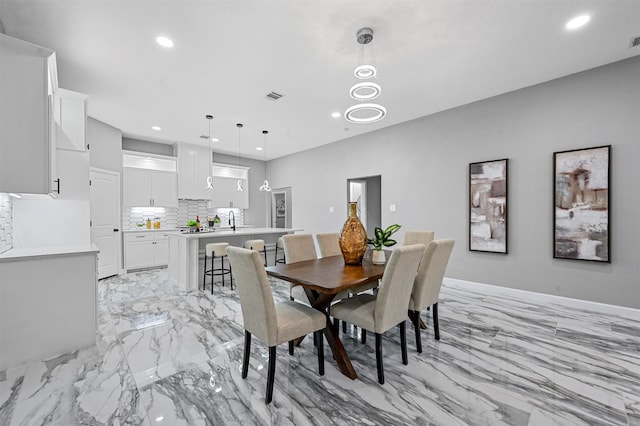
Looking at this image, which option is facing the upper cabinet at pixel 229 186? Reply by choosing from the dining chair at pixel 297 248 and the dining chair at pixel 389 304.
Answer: the dining chair at pixel 389 304

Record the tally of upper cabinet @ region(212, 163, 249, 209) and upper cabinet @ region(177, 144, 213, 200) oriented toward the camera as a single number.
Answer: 2

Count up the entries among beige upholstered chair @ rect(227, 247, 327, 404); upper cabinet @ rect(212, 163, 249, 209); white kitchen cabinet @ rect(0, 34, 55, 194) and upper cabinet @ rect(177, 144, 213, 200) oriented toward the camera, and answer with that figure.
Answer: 2

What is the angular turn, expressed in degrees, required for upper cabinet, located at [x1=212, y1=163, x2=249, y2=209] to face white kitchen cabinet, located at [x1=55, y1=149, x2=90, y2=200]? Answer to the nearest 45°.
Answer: approximately 45° to its right

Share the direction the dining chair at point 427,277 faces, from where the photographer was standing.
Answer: facing away from the viewer and to the left of the viewer

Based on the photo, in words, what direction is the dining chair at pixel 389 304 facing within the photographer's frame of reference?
facing away from the viewer and to the left of the viewer

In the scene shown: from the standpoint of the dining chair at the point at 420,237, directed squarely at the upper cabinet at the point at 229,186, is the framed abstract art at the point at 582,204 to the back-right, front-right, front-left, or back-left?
back-right
